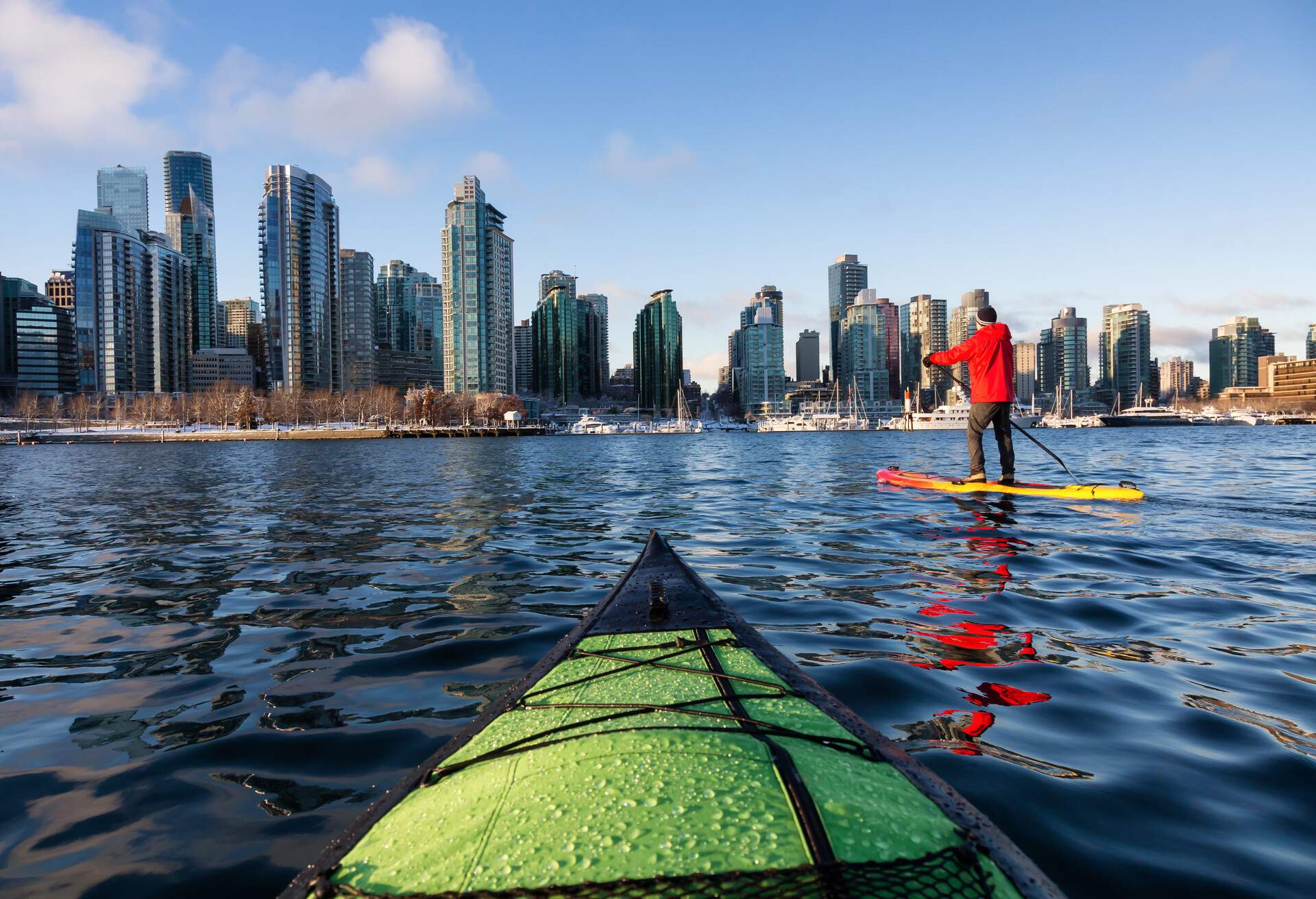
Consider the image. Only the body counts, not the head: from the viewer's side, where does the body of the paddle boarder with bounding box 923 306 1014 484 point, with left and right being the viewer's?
facing away from the viewer and to the left of the viewer
